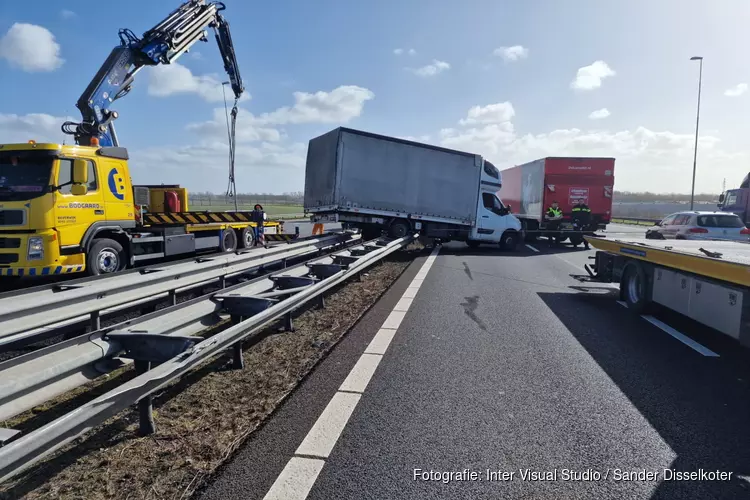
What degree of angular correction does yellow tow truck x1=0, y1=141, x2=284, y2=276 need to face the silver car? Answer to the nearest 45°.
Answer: approximately 135° to its left

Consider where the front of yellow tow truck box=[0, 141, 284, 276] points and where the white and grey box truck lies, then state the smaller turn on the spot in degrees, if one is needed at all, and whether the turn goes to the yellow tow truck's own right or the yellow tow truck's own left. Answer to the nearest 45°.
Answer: approximately 180°

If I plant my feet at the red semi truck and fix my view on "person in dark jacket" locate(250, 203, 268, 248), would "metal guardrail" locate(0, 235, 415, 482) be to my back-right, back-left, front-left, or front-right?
front-left

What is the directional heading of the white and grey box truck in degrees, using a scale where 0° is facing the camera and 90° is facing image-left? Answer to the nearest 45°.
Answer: approximately 225°

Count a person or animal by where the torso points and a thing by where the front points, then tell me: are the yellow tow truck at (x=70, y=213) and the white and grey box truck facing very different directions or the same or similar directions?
very different directions

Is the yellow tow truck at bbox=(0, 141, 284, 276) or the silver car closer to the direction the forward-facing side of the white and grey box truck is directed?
the silver car
